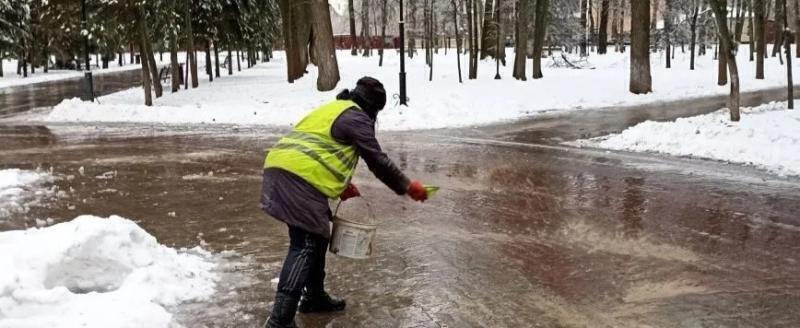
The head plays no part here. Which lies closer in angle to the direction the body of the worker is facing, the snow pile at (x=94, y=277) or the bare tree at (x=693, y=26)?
the bare tree

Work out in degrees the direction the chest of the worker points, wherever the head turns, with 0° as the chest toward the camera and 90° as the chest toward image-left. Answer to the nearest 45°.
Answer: approximately 225°

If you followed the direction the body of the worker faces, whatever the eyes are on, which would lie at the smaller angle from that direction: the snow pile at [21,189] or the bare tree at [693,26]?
the bare tree

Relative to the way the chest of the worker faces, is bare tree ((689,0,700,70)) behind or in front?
in front

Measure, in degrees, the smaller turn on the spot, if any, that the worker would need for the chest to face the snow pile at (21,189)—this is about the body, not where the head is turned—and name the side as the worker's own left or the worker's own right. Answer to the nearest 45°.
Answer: approximately 90° to the worker's own left

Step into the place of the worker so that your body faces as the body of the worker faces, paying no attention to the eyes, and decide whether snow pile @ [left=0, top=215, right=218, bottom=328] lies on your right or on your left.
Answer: on your left
